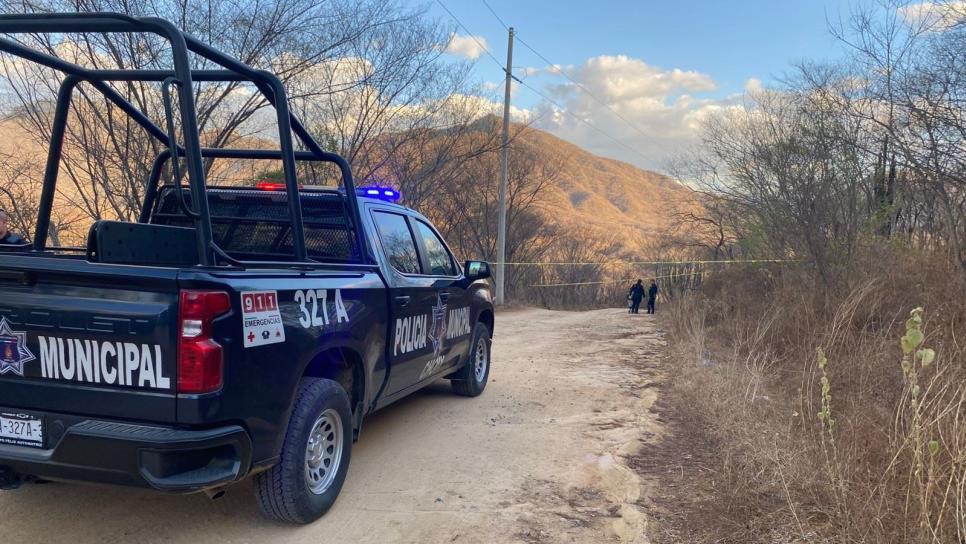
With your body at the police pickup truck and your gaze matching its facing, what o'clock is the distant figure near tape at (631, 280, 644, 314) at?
The distant figure near tape is roughly at 12 o'clock from the police pickup truck.

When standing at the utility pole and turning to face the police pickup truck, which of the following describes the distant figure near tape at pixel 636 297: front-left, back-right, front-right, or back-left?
back-left

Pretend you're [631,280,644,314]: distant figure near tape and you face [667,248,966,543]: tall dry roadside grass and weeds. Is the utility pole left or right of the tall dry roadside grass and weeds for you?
right

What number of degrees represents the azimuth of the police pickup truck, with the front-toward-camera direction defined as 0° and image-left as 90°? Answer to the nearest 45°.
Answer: approximately 225°

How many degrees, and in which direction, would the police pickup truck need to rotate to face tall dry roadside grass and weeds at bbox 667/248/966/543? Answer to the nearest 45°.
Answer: approximately 45° to its right

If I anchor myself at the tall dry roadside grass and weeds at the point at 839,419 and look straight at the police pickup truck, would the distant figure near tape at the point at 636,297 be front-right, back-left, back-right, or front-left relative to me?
back-right

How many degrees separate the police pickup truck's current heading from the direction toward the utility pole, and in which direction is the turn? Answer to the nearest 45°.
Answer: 0° — it already faces it
